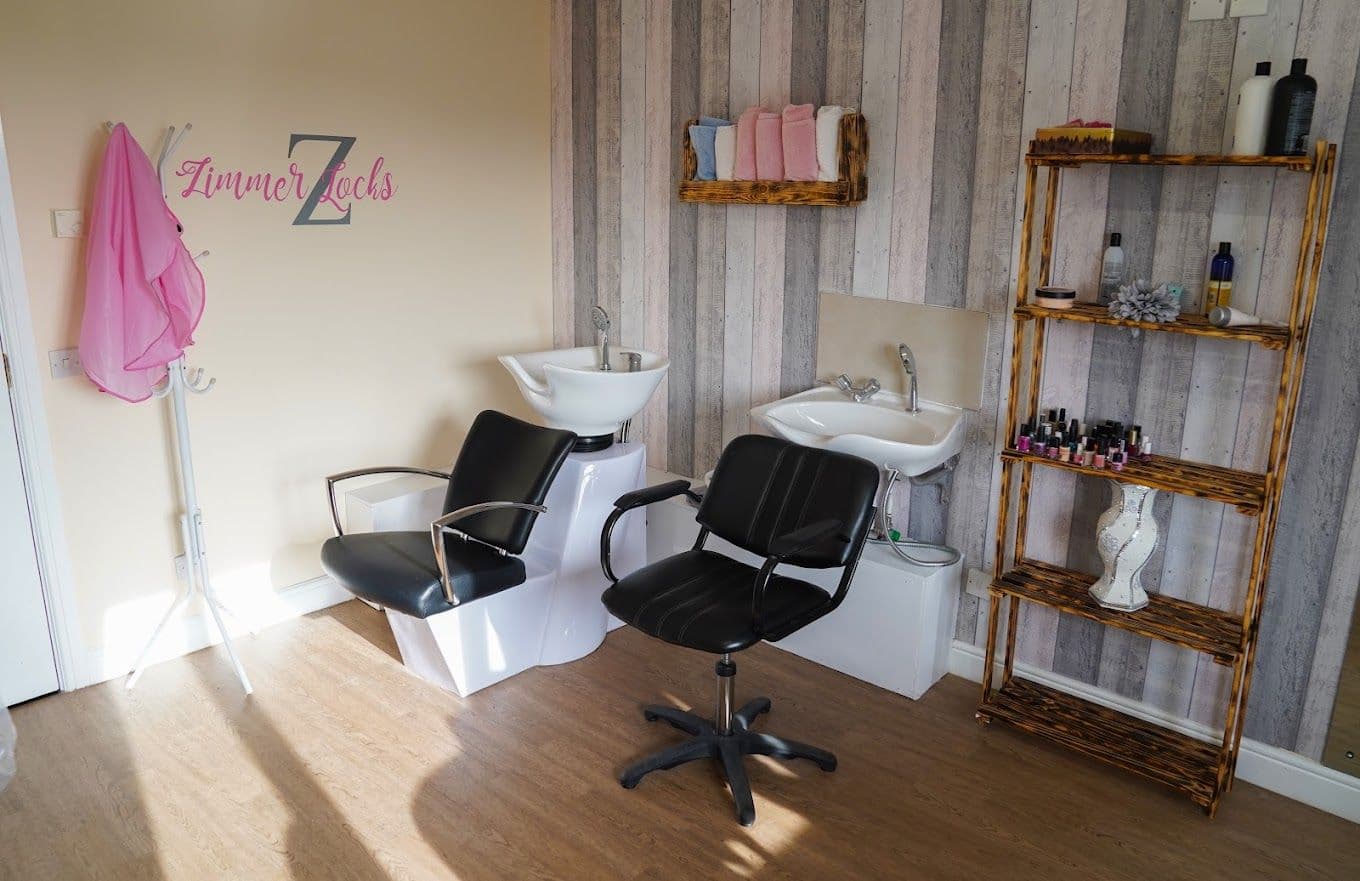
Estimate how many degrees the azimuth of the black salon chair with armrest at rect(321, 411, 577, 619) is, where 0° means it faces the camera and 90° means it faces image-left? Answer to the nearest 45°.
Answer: approximately 45°

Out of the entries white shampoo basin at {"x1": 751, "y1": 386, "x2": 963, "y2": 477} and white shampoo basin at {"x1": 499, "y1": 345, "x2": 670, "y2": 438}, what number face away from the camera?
0

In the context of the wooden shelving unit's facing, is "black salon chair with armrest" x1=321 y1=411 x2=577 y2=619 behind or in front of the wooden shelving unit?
in front

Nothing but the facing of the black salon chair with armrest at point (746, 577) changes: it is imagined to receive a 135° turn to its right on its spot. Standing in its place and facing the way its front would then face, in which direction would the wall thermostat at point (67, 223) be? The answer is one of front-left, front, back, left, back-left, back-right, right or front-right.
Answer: left

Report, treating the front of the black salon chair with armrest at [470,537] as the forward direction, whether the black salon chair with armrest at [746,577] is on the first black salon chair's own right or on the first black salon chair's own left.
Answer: on the first black salon chair's own left

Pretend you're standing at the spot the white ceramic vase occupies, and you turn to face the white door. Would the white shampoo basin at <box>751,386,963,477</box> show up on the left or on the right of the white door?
right

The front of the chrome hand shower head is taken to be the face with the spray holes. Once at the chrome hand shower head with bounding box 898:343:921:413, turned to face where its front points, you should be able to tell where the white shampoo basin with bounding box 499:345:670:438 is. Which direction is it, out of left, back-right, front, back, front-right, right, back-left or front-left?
front-right

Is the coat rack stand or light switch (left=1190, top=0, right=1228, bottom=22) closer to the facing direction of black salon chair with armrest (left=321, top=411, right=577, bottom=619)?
the coat rack stand

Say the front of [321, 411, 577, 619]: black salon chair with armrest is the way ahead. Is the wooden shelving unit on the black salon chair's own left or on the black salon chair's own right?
on the black salon chair's own left

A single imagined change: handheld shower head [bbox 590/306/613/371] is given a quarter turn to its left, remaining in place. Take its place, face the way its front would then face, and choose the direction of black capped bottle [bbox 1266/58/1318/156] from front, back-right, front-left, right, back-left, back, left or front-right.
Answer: front
